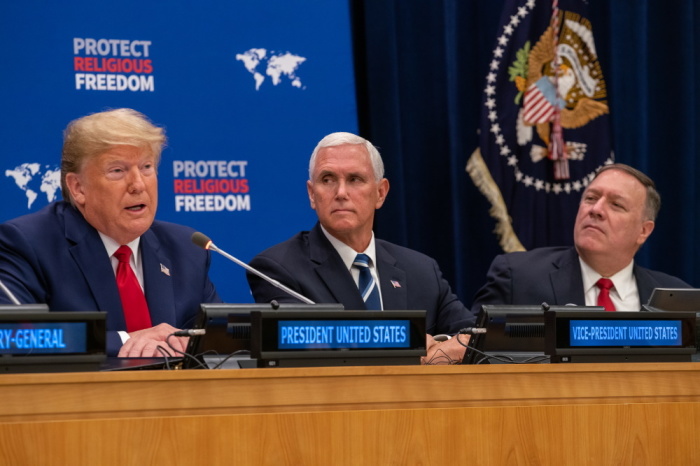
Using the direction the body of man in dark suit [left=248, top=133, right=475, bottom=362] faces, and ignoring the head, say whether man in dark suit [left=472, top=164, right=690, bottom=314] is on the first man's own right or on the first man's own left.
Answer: on the first man's own left

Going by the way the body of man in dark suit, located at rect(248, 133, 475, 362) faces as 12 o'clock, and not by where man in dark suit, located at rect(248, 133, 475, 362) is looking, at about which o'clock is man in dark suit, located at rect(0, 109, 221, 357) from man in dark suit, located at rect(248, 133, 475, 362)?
man in dark suit, located at rect(0, 109, 221, 357) is roughly at 2 o'clock from man in dark suit, located at rect(248, 133, 475, 362).

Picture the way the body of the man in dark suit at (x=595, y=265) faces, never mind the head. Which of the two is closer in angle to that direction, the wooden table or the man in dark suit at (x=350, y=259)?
the wooden table

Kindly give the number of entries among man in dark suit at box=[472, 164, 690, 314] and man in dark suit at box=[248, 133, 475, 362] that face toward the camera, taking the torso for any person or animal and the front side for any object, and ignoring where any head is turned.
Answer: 2

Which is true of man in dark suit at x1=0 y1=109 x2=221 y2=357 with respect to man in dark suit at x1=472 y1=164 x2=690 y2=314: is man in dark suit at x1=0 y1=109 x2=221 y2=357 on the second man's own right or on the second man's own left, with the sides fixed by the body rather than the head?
on the second man's own right

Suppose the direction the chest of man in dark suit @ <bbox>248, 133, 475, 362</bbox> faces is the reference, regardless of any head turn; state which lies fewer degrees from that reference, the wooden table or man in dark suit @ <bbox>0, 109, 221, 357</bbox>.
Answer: the wooden table

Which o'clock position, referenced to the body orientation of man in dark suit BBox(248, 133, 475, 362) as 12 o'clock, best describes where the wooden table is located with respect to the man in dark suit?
The wooden table is roughly at 12 o'clock from the man in dark suit.

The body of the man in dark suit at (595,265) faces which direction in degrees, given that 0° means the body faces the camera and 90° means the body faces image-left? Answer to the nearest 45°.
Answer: approximately 0°

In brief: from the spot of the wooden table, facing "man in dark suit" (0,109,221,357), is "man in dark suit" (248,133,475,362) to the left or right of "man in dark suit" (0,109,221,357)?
right

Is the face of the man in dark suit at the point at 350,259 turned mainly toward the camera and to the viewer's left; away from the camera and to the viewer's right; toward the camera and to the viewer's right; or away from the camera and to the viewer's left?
toward the camera and to the viewer's left
